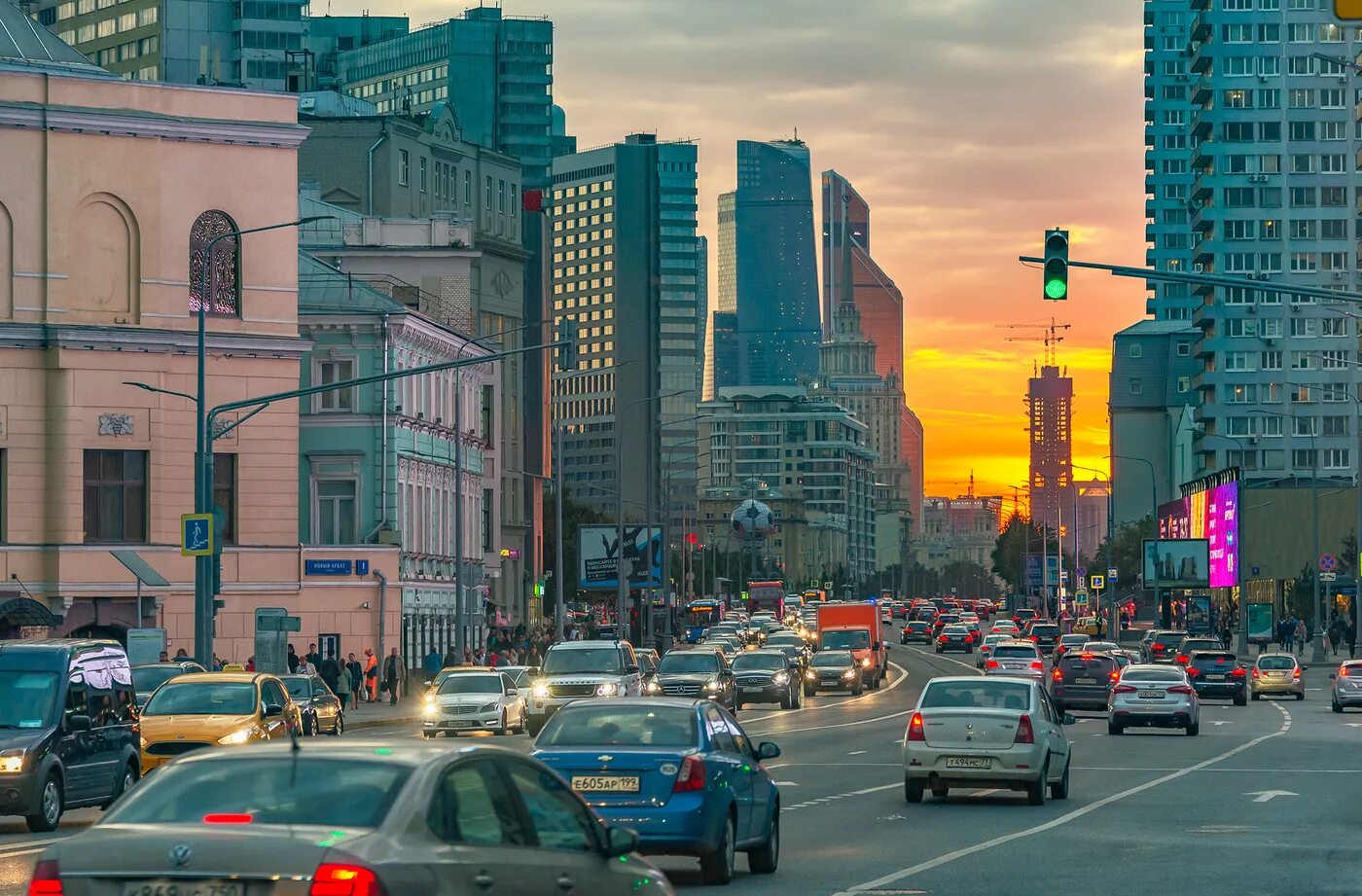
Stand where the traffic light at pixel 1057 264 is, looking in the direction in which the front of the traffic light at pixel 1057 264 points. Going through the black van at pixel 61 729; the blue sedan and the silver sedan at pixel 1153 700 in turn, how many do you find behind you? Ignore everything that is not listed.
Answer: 1

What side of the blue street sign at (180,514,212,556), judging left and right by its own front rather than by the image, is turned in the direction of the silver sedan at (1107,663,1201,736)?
left

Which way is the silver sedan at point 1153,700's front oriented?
away from the camera

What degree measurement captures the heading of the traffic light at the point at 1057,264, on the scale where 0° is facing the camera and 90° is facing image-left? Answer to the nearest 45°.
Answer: approximately 0°

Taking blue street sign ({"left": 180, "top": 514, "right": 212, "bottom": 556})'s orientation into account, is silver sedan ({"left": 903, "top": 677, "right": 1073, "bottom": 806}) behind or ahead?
ahead

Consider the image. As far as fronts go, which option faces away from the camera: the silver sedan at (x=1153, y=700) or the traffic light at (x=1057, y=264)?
the silver sedan

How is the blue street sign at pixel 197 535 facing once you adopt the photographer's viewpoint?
facing the viewer

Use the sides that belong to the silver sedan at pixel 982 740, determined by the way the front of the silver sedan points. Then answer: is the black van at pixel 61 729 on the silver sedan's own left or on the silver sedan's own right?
on the silver sedan's own left

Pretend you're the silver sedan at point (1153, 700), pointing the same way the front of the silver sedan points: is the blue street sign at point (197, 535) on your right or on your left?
on your left

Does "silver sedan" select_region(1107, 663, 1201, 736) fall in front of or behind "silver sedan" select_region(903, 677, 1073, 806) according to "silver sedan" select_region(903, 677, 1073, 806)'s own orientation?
in front

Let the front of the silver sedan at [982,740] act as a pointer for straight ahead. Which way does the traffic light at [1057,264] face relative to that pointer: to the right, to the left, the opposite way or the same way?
the opposite way

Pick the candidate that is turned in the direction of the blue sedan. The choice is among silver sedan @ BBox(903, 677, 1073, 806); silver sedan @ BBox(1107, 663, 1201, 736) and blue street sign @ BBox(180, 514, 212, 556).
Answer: the blue street sign

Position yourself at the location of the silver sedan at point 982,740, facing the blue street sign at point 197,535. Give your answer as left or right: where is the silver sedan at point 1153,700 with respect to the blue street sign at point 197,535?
right

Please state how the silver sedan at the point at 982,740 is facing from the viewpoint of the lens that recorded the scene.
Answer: facing away from the viewer
